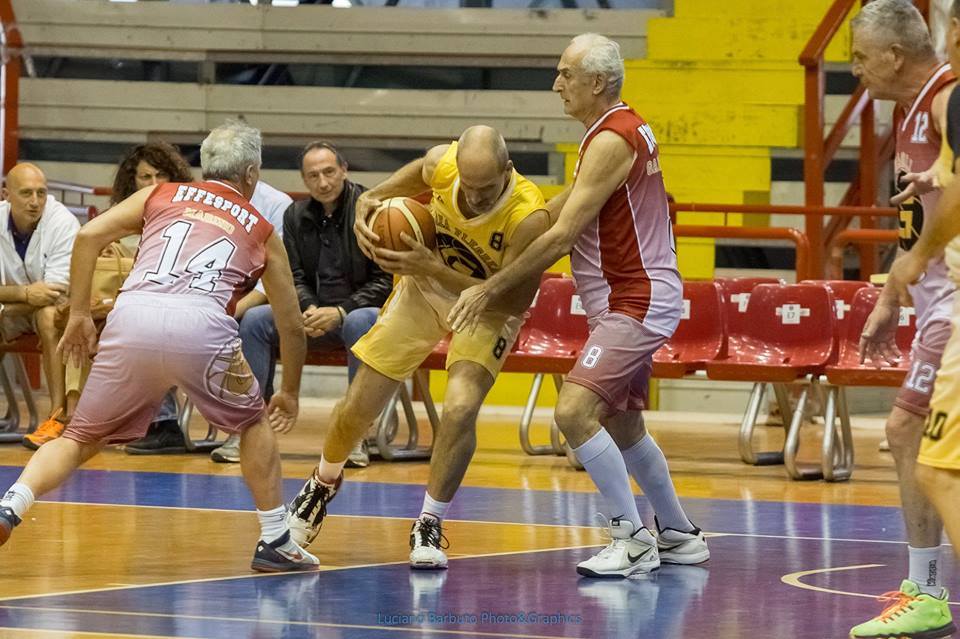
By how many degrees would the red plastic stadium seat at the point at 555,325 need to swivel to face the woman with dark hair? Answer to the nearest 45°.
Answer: approximately 45° to its right

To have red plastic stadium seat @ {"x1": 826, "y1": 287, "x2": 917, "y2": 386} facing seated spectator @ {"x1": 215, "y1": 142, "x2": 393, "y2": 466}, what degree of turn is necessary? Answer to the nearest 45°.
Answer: approximately 45° to its right

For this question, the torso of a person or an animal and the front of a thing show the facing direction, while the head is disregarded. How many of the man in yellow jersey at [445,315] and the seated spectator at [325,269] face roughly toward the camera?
2

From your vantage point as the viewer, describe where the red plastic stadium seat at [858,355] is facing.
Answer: facing the viewer and to the left of the viewer

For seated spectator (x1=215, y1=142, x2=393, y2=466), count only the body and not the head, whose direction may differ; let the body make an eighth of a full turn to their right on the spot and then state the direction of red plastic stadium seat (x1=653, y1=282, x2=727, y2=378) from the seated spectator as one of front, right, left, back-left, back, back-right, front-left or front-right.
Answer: back-left

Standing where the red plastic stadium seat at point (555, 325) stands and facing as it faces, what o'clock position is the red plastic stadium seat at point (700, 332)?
the red plastic stadium seat at point (700, 332) is roughly at 8 o'clock from the red plastic stadium seat at point (555, 325).

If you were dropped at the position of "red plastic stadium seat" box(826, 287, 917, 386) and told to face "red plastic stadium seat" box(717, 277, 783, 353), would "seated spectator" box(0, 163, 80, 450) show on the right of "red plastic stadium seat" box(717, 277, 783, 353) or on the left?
left

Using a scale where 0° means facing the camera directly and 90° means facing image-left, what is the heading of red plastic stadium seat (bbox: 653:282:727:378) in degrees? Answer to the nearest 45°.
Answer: approximately 45°

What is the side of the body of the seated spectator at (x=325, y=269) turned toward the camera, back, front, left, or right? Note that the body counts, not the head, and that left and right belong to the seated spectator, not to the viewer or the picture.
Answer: front

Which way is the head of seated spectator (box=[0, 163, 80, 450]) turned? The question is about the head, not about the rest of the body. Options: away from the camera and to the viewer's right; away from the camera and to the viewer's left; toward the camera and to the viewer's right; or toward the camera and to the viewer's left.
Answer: toward the camera and to the viewer's right
